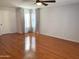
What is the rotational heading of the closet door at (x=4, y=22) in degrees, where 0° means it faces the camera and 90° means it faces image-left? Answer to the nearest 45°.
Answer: approximately 315°
